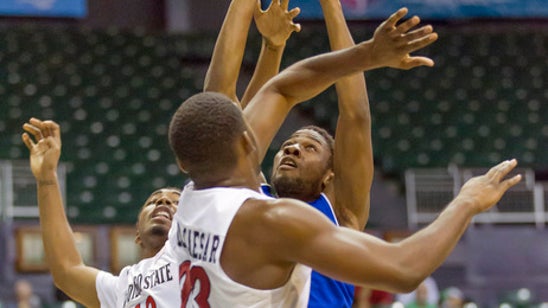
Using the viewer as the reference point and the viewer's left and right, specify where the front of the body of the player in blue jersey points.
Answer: facing the viewer and to the left of the viewer

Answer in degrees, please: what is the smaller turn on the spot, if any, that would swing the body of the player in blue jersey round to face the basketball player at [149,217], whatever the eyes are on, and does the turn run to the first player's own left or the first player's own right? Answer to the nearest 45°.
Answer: approximately 45° to the first player's own right

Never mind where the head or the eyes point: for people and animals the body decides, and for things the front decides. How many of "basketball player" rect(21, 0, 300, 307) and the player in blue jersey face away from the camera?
0

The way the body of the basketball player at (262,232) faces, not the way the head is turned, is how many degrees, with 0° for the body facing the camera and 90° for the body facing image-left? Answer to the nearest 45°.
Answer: approximately 225°
